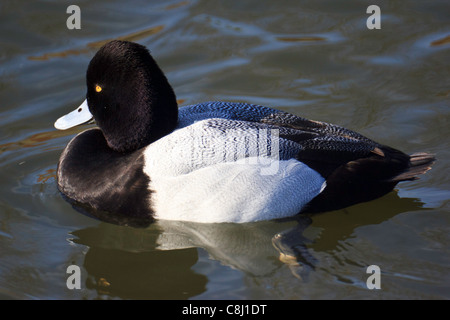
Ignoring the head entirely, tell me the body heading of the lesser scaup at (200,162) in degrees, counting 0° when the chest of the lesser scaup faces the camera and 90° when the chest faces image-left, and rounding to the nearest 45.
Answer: approximately 90°
